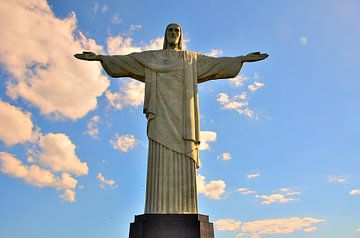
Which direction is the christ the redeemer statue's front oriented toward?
toward the camera
